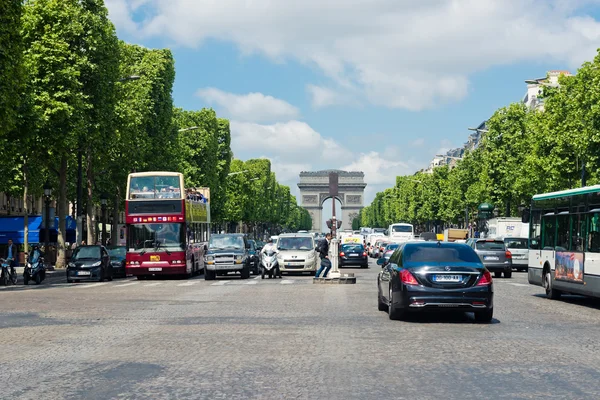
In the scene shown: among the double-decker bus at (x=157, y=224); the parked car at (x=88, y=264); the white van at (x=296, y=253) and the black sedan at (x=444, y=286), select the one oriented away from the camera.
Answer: the black sedan

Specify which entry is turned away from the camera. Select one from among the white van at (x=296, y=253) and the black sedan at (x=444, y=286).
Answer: the black sedan

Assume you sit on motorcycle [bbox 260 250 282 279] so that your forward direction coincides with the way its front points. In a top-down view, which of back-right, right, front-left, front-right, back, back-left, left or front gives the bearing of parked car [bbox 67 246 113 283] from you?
right

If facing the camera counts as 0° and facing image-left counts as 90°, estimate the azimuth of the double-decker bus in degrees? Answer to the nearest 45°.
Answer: approximately 0°

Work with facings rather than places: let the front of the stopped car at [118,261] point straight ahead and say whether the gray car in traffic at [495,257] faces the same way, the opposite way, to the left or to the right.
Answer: the opposite way

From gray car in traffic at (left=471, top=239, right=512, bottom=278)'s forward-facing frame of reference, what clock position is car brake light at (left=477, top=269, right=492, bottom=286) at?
The car brake light is roughly at 6 o'clock from the gray car in traffic.

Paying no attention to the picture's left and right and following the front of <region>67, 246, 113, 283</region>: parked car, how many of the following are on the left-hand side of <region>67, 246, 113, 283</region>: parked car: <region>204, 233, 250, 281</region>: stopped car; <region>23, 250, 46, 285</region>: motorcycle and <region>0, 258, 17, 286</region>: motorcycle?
1

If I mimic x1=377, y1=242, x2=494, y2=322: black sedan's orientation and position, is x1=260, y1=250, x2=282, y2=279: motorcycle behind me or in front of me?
in front

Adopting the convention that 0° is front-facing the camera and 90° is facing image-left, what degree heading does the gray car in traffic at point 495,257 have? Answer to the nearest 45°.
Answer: approximately 180°

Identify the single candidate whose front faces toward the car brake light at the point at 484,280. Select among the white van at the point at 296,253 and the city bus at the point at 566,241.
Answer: the white van
